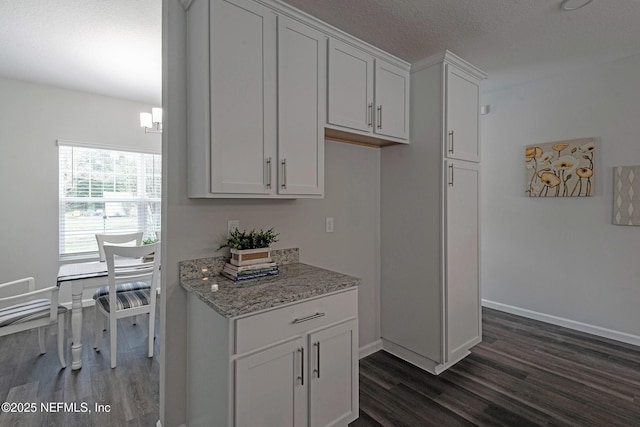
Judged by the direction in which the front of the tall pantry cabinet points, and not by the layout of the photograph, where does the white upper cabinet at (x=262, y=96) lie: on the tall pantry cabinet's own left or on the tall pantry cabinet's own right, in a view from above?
on the tall pantry cabinet's own right

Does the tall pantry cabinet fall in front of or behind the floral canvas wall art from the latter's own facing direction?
in front

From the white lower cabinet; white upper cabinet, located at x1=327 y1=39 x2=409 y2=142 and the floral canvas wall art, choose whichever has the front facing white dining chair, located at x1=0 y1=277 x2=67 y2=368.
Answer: the floral canvas wall art

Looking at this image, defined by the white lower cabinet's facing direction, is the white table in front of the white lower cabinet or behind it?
behind

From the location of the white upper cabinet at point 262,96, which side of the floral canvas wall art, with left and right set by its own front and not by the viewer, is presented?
front

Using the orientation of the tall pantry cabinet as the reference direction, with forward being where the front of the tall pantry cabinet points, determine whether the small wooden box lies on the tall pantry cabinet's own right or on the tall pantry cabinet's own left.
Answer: on the tall pantry cabinet's own right

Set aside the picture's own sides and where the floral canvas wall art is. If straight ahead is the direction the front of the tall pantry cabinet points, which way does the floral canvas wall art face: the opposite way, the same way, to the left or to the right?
to the right

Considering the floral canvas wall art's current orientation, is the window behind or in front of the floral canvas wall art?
in front

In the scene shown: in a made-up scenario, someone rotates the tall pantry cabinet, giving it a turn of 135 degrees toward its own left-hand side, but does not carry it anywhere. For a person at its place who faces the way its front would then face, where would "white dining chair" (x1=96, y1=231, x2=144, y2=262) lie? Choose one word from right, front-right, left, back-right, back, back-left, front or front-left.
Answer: left

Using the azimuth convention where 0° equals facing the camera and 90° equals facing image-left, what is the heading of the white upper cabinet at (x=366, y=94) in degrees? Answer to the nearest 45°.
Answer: approximately 315°

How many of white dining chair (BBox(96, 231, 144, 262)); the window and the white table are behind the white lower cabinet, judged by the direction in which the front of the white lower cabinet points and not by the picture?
3

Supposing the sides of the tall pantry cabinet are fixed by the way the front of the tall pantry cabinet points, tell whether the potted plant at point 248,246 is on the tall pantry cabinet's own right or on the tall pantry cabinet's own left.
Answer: on the tall pantry cabinet's own right

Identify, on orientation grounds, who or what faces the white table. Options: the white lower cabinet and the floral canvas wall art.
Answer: the floral canvas wall art
